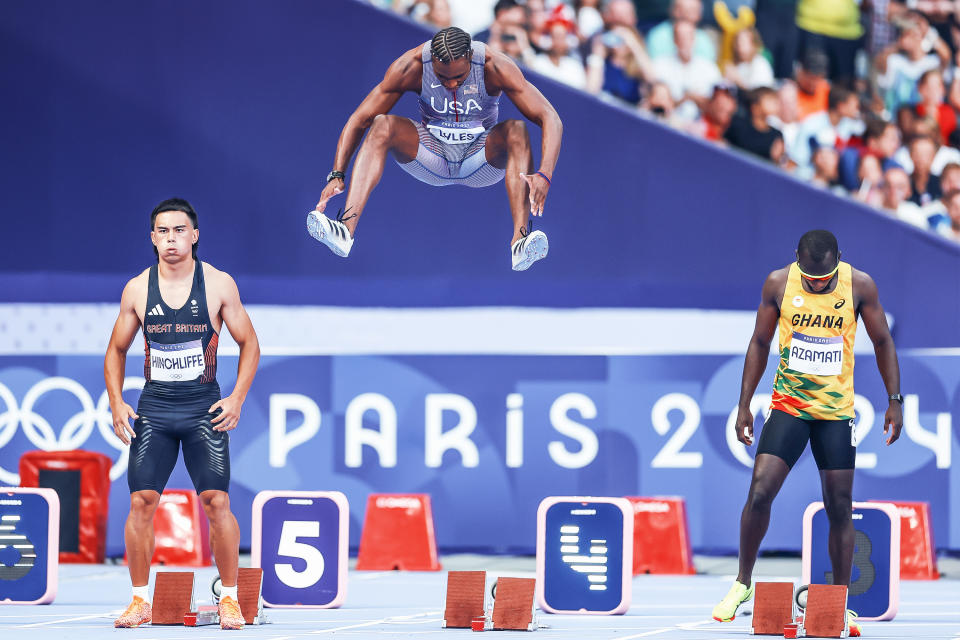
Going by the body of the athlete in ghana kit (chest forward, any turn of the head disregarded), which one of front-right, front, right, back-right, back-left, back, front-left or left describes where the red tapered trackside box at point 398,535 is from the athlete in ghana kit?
back-right

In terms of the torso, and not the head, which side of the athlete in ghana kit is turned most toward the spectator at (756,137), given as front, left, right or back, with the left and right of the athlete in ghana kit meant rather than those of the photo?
back

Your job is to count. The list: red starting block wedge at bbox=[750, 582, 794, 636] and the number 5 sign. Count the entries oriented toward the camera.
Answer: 2

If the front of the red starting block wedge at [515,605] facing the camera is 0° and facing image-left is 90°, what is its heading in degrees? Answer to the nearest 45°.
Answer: approximately 0°

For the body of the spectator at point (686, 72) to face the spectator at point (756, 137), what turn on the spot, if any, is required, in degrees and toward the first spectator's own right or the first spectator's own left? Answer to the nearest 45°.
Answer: approximately 45° to the first spectator's own left
